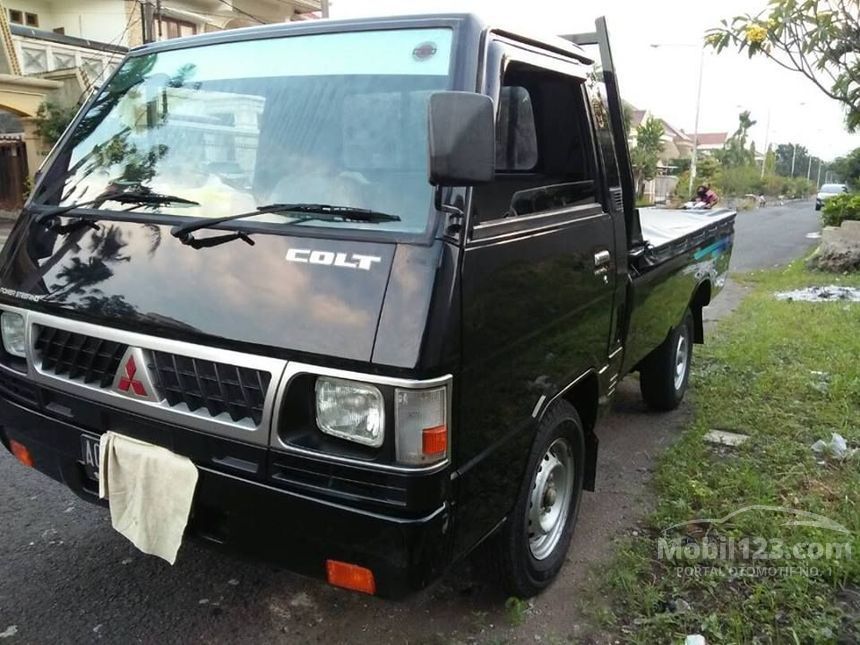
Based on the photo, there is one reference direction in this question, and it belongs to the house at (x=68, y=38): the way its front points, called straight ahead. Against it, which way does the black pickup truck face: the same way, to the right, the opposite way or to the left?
to the right

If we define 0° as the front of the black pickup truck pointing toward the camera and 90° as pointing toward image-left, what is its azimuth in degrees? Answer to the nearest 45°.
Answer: approximately 45°

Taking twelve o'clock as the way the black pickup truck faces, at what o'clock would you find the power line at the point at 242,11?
The power line is roughly at 4 o'clock from the black pickup truck.

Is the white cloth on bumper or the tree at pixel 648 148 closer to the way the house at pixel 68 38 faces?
the white cloth on bumper

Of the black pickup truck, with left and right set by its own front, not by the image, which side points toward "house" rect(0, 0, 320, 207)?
right

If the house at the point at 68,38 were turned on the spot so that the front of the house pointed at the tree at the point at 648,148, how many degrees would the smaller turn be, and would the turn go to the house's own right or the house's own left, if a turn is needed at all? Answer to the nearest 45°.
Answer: approximately 90° to the house's own left

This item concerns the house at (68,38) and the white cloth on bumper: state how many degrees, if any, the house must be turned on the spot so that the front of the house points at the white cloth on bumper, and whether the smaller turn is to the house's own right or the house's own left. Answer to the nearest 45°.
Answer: approximately 45° to the house's own right

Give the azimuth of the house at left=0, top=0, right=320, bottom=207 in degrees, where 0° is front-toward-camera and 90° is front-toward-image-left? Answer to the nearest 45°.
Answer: approximately 315°
